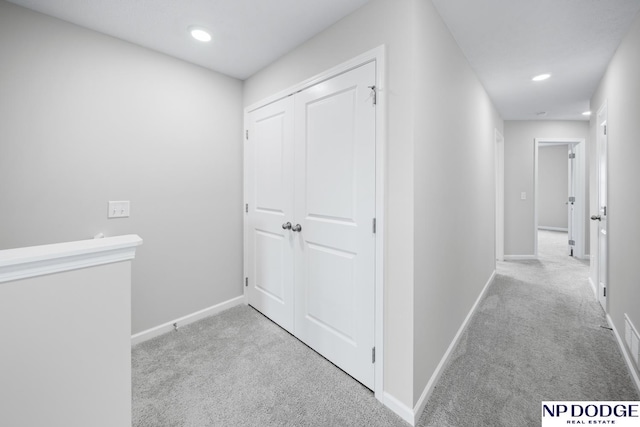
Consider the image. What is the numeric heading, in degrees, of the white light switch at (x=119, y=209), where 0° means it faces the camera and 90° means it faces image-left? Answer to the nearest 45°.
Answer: approximately 0°

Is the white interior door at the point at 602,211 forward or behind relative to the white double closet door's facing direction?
behind

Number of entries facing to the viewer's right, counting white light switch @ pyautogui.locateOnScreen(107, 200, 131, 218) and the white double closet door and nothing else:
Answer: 0

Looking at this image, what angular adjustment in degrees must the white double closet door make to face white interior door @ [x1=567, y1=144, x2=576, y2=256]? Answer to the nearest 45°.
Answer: approximately 180°

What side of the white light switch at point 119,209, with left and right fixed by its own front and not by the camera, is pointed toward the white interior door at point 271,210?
left

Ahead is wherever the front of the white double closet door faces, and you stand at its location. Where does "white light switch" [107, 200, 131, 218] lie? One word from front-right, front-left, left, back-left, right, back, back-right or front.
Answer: front-right

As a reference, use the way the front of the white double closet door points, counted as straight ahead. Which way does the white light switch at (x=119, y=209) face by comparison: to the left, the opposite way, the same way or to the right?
to the left
